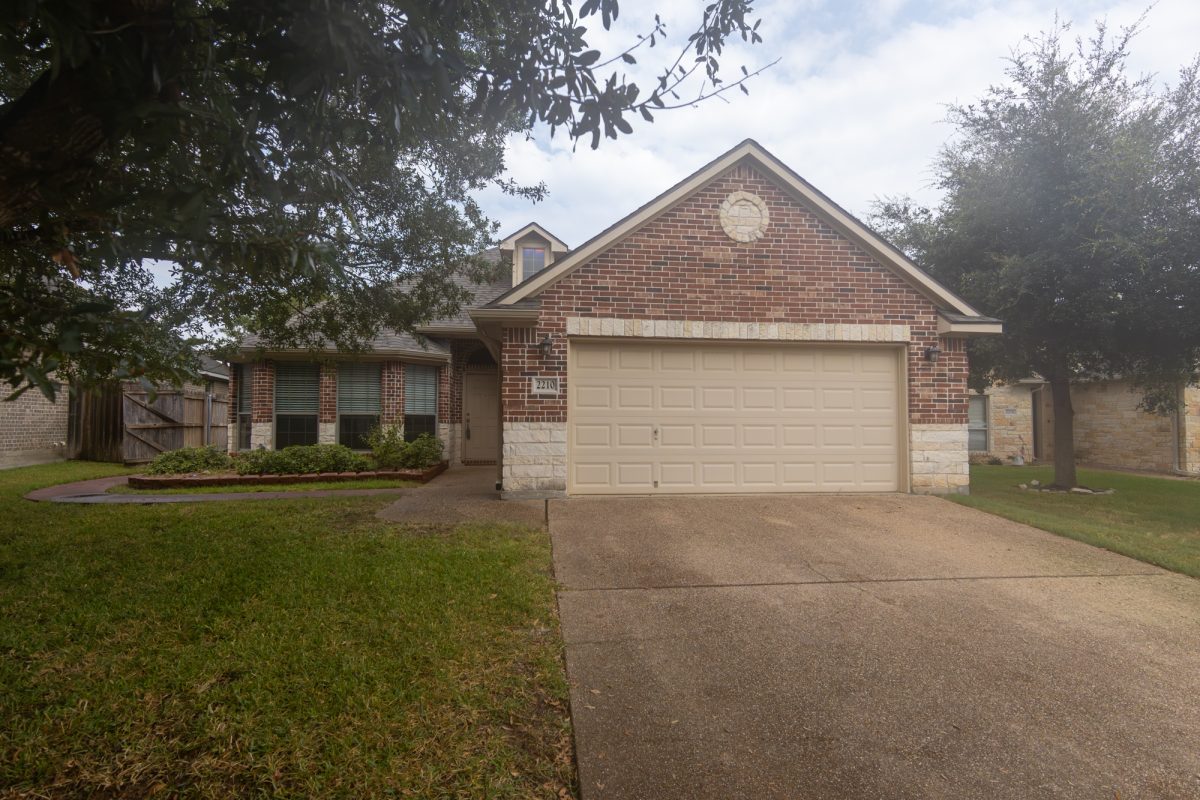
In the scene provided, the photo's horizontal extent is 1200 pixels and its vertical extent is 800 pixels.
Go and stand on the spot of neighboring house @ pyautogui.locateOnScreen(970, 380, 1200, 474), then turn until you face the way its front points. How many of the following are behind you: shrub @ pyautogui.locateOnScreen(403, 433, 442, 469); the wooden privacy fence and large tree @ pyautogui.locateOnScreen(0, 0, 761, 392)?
0

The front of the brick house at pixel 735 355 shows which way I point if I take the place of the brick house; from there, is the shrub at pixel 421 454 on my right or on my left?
on my right

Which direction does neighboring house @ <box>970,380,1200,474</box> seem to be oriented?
toward the camera

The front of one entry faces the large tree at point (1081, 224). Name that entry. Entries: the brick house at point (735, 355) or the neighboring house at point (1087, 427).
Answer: the neighboring house

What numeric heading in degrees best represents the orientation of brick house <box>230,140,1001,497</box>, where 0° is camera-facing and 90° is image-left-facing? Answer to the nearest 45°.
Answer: approximately 0°

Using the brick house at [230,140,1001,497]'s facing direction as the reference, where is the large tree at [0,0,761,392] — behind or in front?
in front

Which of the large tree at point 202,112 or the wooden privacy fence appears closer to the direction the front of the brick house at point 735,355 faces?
the large tree

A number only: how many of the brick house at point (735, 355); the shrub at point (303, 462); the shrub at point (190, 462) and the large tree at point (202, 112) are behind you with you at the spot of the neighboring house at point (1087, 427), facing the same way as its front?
0

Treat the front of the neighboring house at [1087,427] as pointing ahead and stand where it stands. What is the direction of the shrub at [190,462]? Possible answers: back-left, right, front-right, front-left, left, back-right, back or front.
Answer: front-right

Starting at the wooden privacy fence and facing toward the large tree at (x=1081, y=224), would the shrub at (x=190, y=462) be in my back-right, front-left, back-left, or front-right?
front-right

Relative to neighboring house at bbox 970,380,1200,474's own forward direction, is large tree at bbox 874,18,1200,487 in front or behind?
in front

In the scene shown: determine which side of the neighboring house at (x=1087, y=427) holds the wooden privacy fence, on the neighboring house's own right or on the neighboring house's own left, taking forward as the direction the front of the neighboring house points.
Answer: on the neighboring house's own right

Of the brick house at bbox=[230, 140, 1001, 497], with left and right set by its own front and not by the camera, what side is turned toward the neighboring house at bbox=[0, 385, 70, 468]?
right

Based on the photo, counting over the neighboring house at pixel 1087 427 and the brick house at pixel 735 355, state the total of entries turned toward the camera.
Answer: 2

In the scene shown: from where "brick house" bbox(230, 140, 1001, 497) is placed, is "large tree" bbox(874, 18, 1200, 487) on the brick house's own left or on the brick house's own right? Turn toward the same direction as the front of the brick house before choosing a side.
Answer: on the brick house's own left
